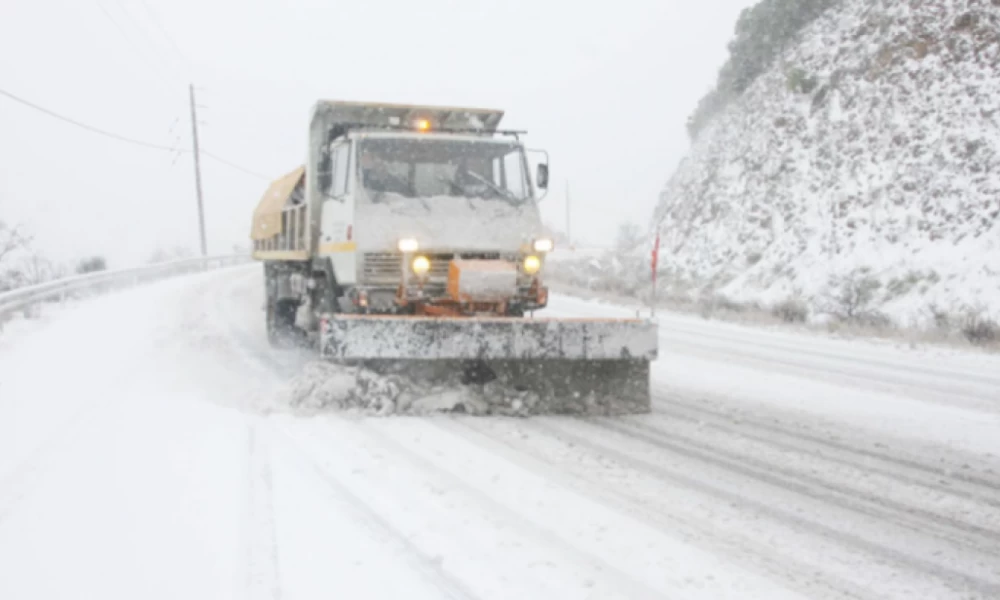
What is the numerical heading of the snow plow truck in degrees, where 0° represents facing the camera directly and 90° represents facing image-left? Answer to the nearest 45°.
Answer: approximately 0°

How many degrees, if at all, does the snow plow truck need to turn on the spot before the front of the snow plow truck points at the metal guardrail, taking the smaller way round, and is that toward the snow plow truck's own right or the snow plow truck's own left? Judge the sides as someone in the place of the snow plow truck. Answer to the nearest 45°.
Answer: approximately 135° to the snow plow truck's own right
